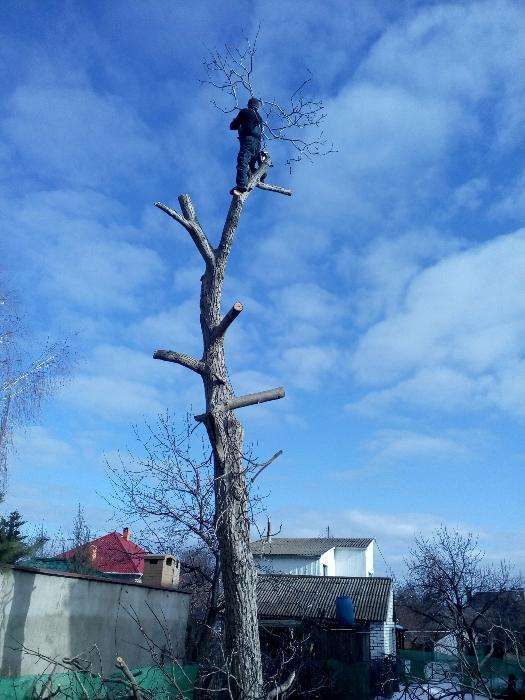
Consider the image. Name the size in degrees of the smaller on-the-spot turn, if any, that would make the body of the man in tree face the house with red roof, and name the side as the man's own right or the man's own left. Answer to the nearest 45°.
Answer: approximately 45° to the man's own left

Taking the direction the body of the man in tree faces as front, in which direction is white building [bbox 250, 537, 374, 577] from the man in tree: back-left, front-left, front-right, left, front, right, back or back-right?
front-left

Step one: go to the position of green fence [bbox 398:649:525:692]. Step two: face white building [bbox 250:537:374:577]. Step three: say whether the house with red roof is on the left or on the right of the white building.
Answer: left

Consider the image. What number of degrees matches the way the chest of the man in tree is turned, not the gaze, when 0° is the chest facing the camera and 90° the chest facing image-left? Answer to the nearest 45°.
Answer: approximately 225°
